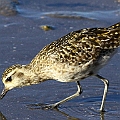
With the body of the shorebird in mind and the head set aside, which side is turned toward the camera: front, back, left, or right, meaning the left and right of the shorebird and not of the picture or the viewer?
left
